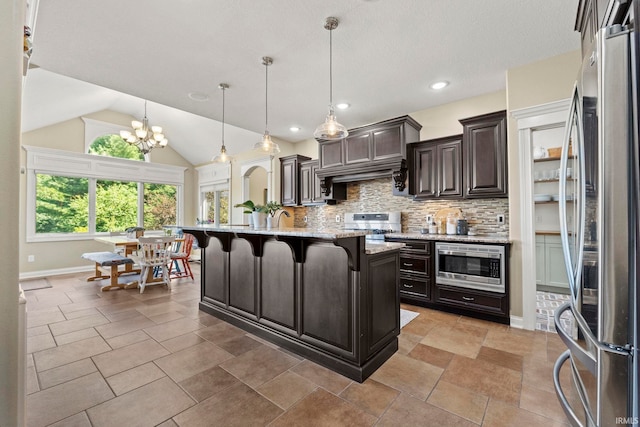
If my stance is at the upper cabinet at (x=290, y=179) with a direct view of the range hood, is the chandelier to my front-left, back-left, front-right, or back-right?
back-right

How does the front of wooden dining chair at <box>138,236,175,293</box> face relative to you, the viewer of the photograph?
facing away from the viewer

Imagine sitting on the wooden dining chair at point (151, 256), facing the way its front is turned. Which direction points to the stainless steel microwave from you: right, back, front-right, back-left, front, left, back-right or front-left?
back-right

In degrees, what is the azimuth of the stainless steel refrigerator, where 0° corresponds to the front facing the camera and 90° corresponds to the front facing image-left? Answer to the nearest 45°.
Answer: approximately 90°

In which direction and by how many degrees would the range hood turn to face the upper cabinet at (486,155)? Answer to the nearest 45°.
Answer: approximately 90° to its left

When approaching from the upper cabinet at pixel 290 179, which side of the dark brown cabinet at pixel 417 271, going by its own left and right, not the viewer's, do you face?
right

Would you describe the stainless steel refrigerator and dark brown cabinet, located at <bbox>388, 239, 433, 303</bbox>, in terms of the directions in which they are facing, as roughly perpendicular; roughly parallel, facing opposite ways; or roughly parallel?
roughly perpendicular

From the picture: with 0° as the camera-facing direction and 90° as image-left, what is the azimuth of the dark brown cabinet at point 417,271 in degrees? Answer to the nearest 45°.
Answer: approximately 45°

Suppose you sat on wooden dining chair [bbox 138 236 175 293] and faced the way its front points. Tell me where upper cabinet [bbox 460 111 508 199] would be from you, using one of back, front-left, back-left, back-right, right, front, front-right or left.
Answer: back-right

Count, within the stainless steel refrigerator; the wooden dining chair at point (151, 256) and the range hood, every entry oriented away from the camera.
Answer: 1
